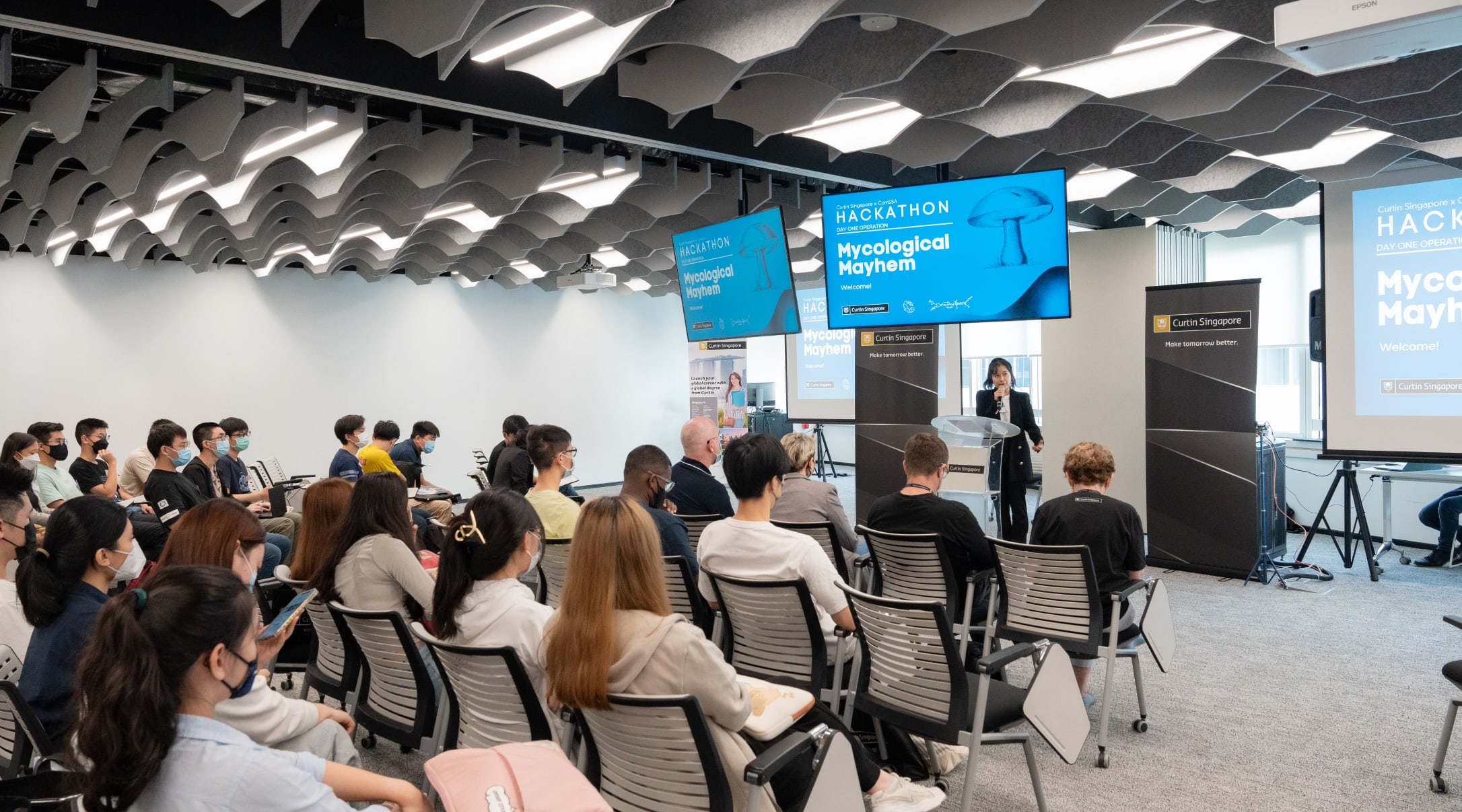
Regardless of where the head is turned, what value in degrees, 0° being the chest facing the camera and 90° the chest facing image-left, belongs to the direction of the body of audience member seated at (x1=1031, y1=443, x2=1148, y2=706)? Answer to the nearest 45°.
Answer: approximately 180°

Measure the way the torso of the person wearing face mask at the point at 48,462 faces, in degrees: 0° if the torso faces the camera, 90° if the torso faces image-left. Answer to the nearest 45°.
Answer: approximately 270°

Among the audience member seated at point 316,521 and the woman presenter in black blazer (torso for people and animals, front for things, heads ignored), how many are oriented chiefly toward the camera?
1

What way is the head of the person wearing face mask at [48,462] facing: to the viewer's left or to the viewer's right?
to the viewer's right

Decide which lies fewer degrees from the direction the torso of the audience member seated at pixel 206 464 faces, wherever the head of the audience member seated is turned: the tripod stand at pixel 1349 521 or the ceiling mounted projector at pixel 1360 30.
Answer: the tripod stand

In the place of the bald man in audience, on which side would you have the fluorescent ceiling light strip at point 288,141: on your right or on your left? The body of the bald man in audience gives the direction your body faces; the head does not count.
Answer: on your left

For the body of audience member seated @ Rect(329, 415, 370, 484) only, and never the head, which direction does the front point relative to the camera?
to the viewer's right

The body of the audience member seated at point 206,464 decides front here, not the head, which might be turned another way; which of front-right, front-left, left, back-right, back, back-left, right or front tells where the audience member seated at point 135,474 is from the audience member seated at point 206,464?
back-left

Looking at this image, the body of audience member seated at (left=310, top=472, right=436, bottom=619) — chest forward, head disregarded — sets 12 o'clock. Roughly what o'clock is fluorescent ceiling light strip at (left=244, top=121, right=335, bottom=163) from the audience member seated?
The fluorescent ceiling light strip is roughly at 10 o'clock from the audience member seated.

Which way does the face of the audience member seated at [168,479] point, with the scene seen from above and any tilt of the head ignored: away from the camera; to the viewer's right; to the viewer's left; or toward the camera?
to the viewer's right

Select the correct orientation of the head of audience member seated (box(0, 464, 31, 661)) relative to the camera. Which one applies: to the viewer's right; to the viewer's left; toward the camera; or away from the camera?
to the viewer's right

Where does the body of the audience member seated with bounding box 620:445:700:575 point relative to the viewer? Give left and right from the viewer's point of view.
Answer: facing away from the viewer and to the right of the viewer
